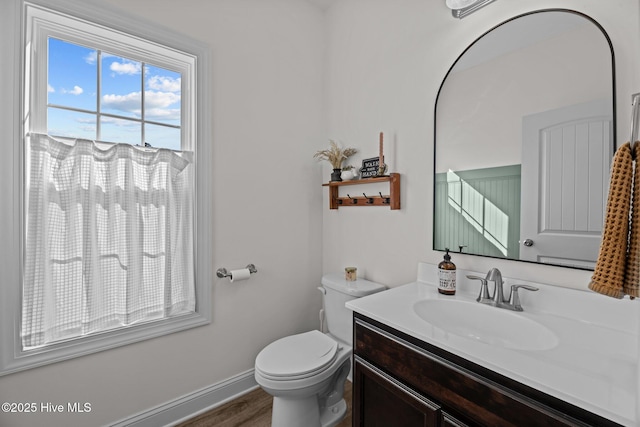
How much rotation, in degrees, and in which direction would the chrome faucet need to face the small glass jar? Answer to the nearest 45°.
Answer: approximately 45° to its right

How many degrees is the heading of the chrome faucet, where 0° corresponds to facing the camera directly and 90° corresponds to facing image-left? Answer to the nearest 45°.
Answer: approximately 45°

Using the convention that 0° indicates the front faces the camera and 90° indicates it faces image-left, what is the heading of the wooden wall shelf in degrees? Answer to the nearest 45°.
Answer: approximately 45°

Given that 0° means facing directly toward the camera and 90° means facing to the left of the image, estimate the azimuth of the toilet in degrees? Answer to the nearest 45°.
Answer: approximately 45°

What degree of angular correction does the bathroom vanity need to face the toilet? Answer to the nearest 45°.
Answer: approximately 45° to its right

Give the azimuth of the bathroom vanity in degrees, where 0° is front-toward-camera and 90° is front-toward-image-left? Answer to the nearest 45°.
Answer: approximately 45°

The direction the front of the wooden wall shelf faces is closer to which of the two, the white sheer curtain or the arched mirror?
the white sheer curtain

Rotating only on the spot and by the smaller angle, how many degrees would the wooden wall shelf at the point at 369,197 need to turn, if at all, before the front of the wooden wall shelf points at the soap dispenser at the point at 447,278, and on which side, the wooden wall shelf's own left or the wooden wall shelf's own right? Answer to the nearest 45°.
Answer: approximately 90° to the wooden wall shelf's own left

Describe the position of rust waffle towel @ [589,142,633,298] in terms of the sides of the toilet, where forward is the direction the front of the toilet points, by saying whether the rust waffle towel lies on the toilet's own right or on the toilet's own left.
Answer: on the toilet's own left

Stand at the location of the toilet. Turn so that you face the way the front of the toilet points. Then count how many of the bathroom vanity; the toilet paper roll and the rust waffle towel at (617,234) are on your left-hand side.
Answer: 2

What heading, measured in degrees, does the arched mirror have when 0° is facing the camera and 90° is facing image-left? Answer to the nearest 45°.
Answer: approximately 45°

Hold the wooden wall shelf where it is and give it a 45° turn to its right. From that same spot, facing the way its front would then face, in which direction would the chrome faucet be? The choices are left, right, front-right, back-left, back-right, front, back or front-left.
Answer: back-left
